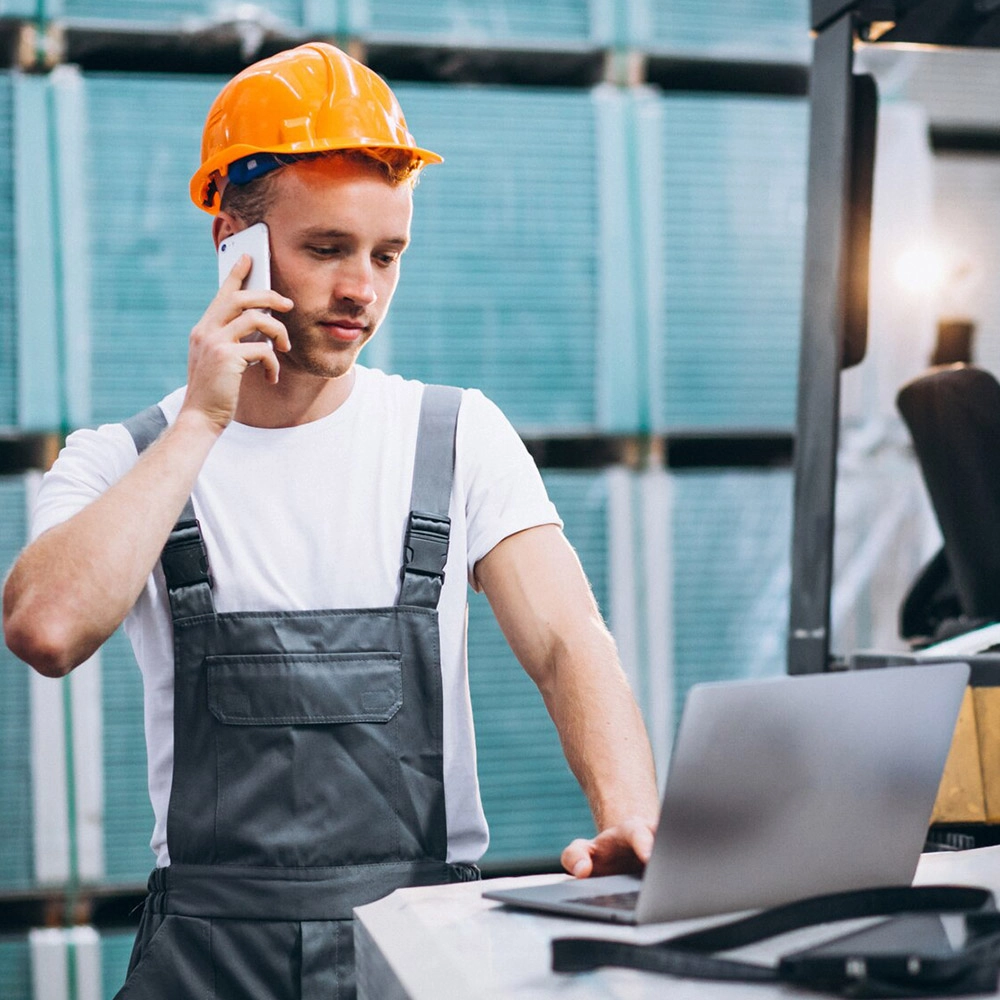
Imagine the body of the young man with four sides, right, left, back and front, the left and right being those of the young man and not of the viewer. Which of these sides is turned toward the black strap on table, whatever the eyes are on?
front

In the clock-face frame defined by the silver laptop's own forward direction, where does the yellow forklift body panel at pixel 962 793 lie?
The yellow forklift body panel is roughly at 2 o'clock from the silver laptop.

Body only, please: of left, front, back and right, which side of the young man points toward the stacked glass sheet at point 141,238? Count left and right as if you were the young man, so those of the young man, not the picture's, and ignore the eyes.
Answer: back

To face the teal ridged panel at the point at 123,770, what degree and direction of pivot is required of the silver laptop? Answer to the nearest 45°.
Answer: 0° — it already faces it

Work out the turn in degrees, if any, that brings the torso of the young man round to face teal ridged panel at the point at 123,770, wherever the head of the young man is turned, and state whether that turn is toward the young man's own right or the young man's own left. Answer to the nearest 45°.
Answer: approximately 180°

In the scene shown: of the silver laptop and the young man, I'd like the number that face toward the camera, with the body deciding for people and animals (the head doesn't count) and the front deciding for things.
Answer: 1

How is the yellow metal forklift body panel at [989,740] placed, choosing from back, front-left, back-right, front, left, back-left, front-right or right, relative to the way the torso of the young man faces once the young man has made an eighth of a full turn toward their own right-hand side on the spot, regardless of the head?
back-left

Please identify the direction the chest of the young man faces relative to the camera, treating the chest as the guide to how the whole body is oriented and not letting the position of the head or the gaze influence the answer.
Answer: toward the camera

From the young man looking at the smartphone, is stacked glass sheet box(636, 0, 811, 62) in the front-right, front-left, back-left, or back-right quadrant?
back-left

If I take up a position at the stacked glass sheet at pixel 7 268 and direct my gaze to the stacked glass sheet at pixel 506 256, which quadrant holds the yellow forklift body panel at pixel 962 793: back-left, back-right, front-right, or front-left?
front-right

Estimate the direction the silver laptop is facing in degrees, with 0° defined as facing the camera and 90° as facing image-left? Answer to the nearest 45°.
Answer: approximately 135°
